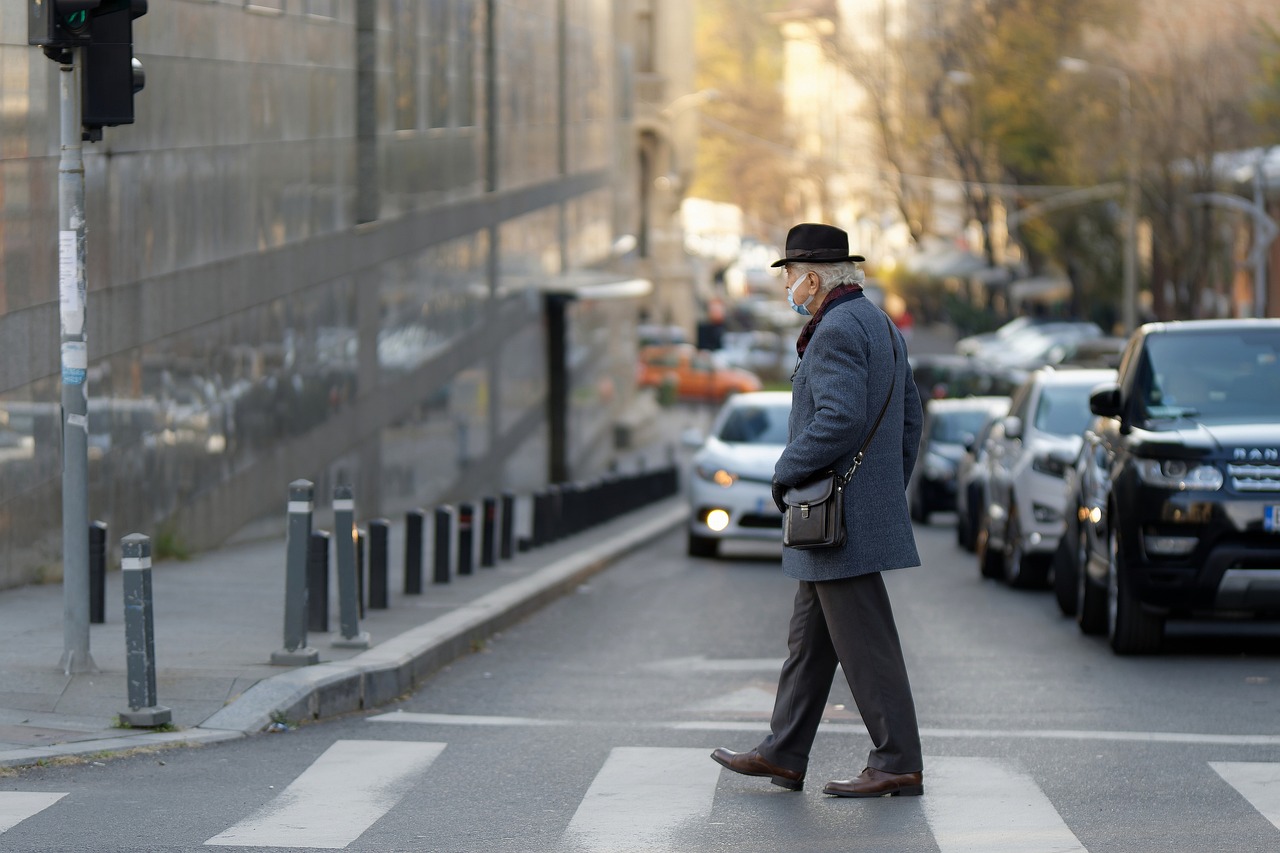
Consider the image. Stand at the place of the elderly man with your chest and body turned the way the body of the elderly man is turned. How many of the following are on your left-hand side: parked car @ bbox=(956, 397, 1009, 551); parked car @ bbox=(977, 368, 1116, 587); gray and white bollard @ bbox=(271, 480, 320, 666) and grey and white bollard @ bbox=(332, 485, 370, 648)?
0

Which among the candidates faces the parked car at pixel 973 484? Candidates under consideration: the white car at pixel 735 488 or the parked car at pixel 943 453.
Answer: the parked car at pixel 943 453

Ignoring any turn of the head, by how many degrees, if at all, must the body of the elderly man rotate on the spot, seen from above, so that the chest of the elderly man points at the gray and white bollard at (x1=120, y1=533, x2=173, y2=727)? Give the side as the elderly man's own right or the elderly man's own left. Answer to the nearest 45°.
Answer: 0° — they already face it

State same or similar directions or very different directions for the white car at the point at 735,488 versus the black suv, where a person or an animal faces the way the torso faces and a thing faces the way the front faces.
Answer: same or similar directions

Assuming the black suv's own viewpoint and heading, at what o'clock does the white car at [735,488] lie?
The white car is roughly at 5 o'clock from the black suv.

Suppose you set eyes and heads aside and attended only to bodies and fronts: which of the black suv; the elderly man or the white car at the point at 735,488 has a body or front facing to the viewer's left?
the elderly man

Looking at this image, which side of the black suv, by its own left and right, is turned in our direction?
front

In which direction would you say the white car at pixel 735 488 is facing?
toward the camera

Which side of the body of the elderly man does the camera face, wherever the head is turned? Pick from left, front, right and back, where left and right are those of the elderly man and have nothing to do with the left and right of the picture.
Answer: left

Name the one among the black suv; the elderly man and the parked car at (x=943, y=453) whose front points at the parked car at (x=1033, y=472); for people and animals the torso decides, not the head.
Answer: the parked car at (x=943, y=453)

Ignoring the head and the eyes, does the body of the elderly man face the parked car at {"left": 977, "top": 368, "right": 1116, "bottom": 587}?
no

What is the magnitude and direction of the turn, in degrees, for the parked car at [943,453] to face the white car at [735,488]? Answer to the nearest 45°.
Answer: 0° — it already faces it

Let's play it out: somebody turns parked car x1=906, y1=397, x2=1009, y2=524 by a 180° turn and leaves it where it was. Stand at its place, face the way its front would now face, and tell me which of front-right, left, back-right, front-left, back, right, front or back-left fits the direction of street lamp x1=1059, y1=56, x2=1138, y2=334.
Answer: front

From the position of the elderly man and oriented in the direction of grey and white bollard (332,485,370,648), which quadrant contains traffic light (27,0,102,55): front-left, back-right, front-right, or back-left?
front-left

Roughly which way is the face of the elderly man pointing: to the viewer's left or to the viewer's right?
to the viewer's left

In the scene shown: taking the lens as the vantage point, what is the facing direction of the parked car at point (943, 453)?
facing the viewer
